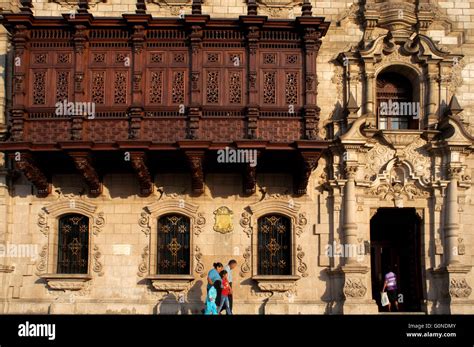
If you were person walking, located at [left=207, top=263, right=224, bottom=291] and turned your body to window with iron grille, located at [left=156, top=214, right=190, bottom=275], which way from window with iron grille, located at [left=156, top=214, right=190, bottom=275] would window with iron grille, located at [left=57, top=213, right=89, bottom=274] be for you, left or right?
left

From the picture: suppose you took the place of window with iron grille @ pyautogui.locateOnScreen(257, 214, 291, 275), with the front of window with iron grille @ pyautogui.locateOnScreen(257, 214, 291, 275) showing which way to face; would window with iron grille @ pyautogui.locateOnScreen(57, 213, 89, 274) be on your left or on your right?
on your right

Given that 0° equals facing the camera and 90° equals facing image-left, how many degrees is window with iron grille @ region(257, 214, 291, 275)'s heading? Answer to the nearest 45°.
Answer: approximately 0°

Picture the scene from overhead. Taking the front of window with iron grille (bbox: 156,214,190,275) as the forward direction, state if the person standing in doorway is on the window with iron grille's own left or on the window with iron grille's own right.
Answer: on the window with iron grille's own left

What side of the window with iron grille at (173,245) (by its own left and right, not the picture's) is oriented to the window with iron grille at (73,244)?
right

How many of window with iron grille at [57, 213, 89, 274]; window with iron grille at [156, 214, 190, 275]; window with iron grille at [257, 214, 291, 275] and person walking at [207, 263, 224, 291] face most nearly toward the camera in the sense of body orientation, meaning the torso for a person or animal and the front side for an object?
3

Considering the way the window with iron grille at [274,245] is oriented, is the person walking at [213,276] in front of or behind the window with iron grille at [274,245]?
in front

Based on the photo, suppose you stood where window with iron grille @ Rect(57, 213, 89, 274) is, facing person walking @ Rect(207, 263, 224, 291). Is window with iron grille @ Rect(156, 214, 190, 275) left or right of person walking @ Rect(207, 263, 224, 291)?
left

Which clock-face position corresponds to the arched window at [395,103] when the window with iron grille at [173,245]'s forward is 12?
The arched window is roughly at 9 o'clock from the window with iron grille.
